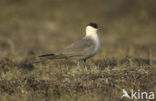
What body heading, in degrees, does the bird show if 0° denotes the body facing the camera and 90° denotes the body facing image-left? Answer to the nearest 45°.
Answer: approximately 270°
